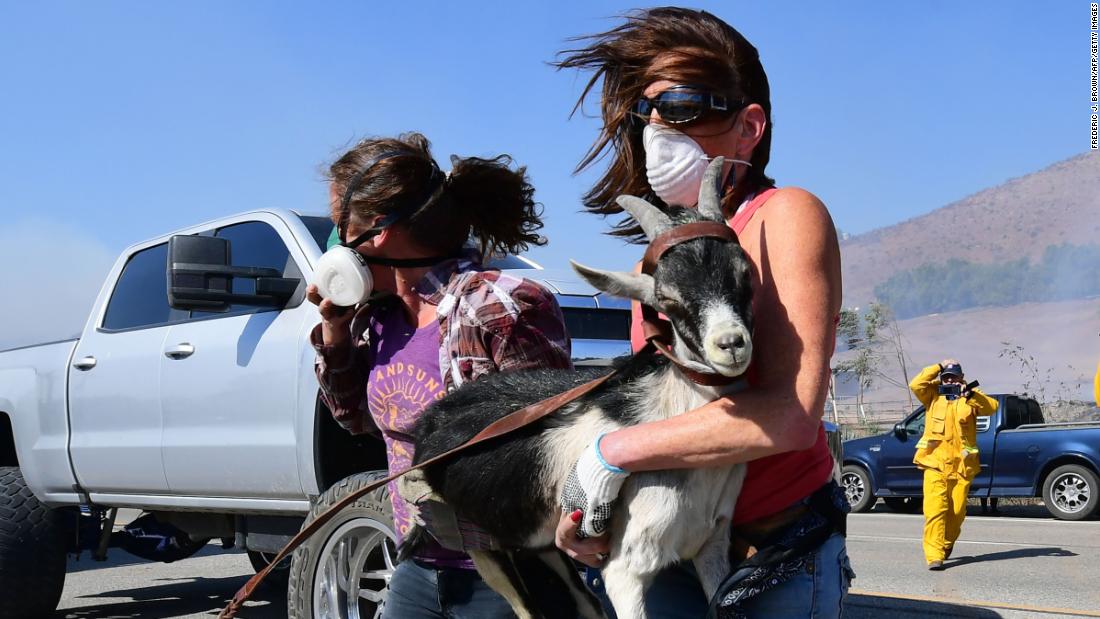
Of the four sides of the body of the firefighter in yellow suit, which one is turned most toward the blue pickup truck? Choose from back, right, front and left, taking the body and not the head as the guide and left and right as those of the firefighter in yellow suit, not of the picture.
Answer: back

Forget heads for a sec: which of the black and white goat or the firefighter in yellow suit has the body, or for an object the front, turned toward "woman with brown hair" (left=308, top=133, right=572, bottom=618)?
the firefighter in yellow suit

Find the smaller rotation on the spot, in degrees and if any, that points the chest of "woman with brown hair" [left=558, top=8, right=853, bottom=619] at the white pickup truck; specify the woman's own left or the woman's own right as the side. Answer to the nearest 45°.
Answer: approximately 90° to the woman's own right

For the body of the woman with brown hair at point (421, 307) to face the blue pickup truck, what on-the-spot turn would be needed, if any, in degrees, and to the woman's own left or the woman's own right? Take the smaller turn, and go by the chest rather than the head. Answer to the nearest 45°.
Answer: approximately 180°

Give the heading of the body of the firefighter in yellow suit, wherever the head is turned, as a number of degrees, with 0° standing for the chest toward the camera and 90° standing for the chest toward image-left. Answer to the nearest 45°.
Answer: approximately 0°

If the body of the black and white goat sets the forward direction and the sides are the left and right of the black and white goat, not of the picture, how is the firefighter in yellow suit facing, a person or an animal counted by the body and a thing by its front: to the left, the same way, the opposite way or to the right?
to the right

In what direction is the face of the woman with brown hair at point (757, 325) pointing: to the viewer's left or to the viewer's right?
to the viewer's left
